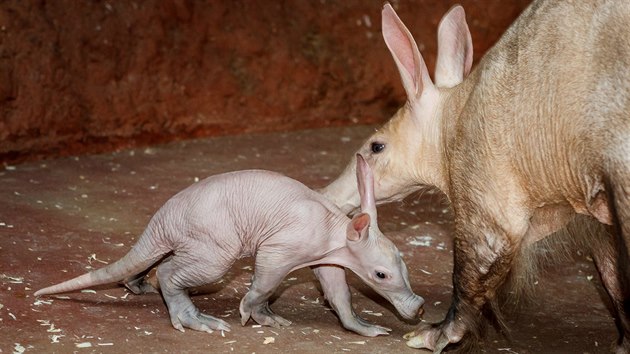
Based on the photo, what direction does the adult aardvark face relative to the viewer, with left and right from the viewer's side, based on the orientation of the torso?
facing to the left of the viewer

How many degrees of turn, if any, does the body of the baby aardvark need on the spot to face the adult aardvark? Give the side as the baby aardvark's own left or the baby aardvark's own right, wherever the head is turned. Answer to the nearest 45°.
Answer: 0° — it already faces it

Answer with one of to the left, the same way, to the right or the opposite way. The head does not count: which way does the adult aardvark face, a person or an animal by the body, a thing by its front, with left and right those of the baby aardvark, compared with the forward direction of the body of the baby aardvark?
the opposite way

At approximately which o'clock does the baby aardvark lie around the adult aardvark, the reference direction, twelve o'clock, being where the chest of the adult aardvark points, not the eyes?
The baby aardvark is roughly at 12 o'clock from the adult aardvark.

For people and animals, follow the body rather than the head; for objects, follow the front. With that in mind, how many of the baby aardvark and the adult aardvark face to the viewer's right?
1

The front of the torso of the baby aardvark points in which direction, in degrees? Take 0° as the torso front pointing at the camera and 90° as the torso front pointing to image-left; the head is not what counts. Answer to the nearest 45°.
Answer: approximately 270°
